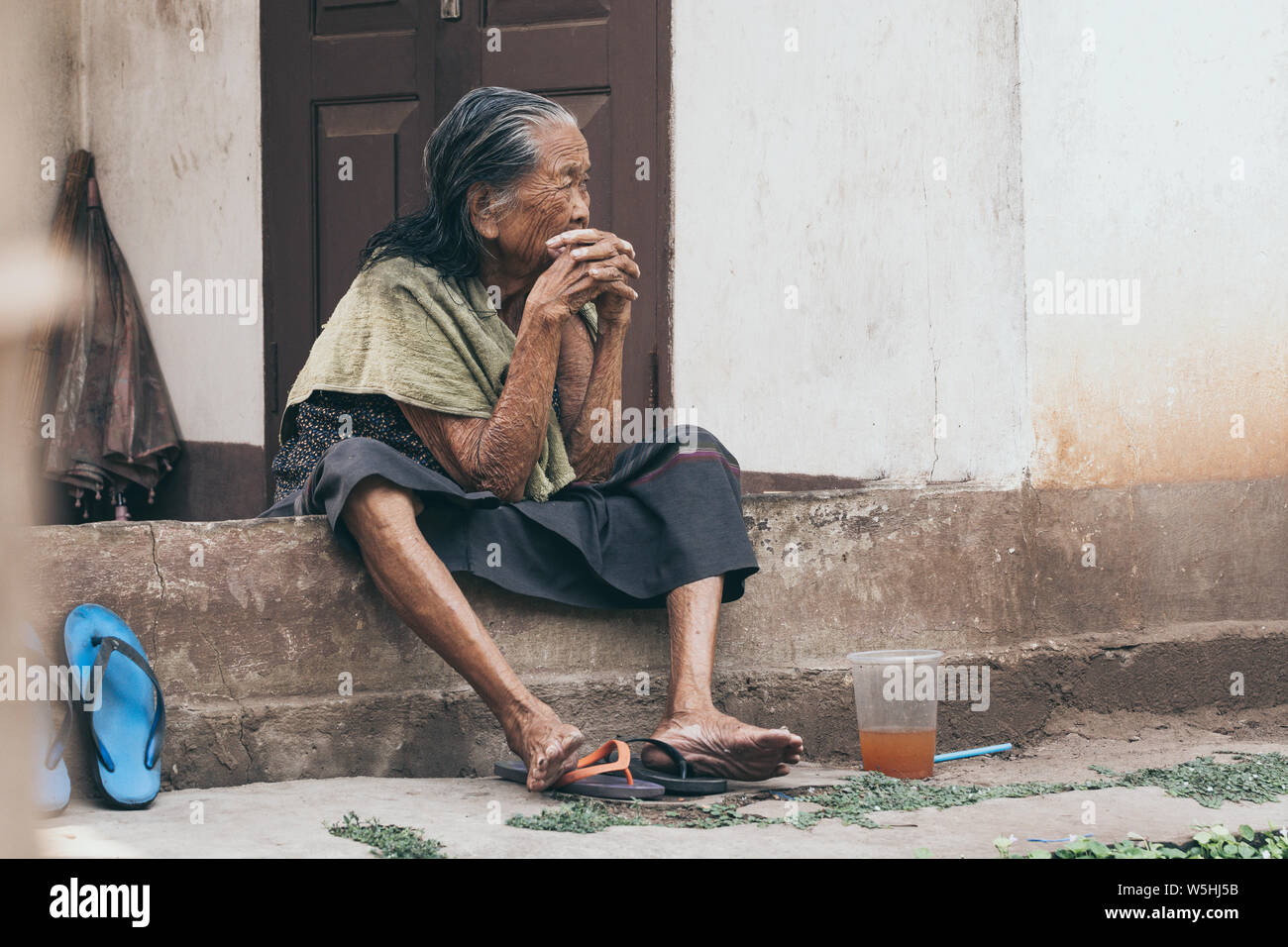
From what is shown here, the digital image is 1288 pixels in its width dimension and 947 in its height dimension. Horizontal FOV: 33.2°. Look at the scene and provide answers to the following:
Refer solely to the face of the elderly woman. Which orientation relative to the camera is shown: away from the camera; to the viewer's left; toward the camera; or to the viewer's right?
to the viewer's right

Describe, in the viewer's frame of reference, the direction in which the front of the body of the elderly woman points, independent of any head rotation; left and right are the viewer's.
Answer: facing the viewer and to the right of the viewer
